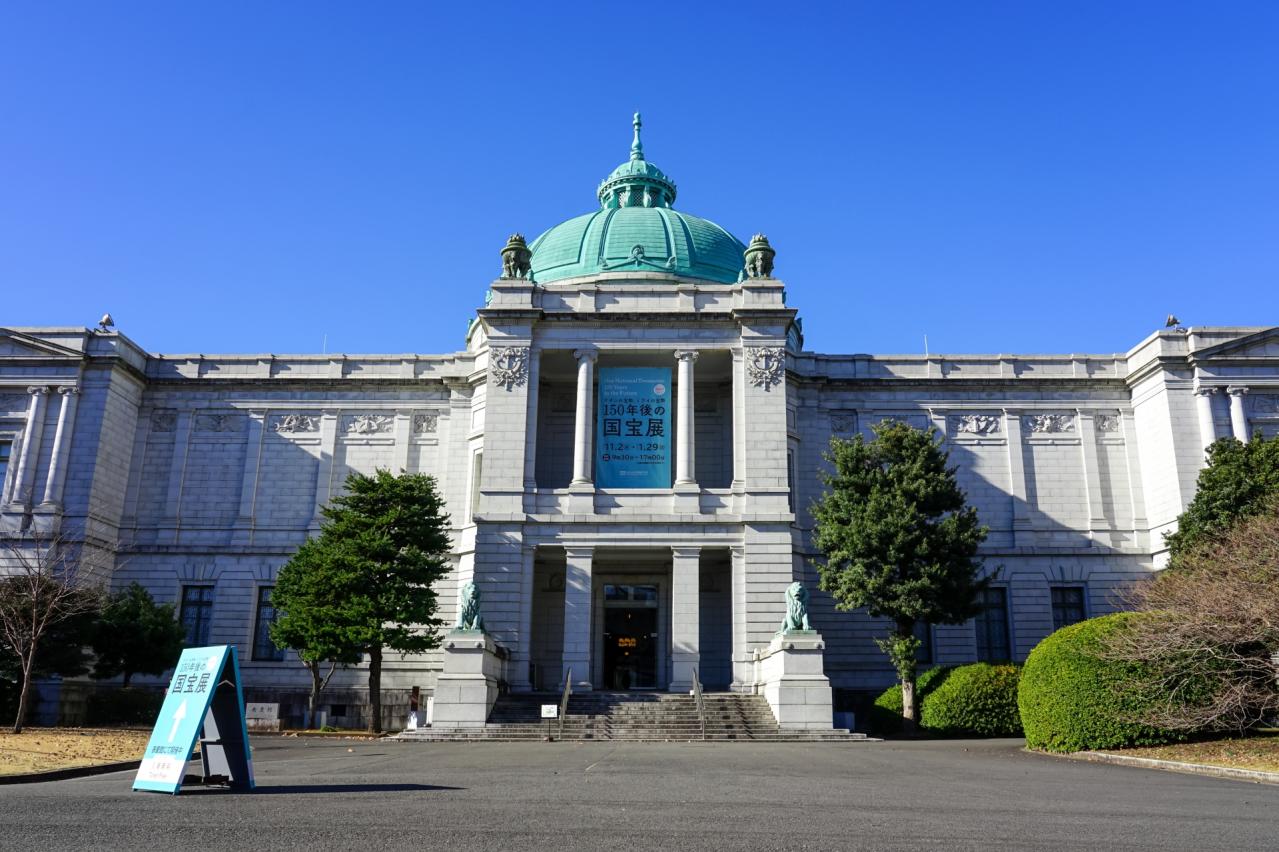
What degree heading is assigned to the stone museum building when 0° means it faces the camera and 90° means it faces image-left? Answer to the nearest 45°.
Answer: approximately 0°

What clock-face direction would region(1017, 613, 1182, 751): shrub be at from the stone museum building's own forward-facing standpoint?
The shrub is roughly at 11 o'clock from the stone museum building.

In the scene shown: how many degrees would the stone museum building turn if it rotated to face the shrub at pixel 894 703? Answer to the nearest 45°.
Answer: approximately 90° to its left

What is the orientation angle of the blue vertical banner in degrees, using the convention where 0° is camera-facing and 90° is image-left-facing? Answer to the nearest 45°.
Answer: approximately 0°

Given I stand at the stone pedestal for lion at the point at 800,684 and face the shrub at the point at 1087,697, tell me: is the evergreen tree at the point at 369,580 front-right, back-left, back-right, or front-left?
back-right

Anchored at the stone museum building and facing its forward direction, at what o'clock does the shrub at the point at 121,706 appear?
The shrub is roughly at 3 o'clock from the stone museum building.
